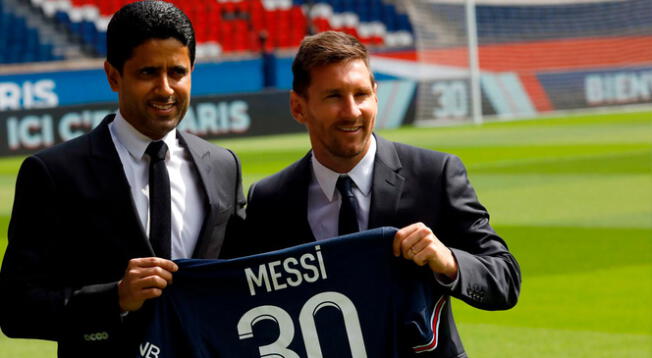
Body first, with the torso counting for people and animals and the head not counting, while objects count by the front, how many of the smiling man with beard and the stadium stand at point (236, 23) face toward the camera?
2

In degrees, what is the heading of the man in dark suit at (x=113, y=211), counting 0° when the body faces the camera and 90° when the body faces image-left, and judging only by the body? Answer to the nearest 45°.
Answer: approximately 315°

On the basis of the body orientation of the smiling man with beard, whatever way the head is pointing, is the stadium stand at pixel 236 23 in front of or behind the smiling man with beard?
behind

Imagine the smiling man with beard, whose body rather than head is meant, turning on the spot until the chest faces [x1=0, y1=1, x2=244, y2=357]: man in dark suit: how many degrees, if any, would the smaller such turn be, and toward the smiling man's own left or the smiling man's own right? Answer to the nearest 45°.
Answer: approximately 90° to the smiling man's own right

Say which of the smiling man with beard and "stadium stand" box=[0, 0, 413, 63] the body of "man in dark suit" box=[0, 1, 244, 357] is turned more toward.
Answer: the smiling man with beard

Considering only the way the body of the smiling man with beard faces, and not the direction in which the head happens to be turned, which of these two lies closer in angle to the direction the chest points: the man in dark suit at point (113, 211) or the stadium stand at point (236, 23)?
the man in dark suit

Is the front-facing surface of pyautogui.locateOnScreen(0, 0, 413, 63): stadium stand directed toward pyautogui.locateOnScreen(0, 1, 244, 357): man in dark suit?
yes

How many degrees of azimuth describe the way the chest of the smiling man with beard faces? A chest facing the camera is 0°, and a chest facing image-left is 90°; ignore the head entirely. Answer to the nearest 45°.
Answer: approximately 0°

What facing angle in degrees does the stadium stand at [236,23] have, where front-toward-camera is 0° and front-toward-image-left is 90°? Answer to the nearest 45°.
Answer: approximately 0°
